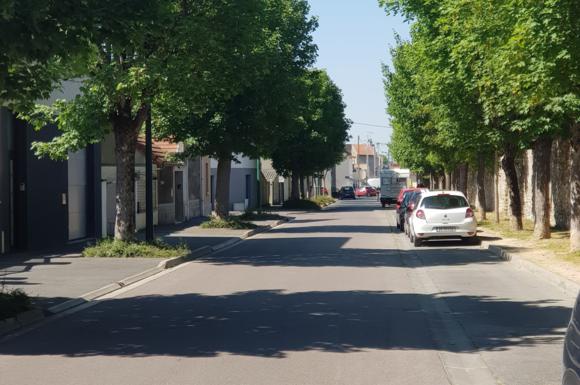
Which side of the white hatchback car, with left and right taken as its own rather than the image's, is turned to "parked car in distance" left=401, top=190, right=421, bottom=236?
front

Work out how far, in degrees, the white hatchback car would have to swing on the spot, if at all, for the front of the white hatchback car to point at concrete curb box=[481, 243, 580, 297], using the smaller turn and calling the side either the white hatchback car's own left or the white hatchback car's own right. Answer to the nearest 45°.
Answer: approximately 180°

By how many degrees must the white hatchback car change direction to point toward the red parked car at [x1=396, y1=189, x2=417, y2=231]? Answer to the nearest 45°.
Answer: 0° — it already faces it

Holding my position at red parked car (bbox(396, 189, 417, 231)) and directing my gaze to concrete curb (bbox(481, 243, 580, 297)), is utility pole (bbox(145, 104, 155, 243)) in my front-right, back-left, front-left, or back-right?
front-right

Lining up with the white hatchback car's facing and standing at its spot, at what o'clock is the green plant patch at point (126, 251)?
The green plant patch is roughly at 8 o'clock from the white hatchback car.

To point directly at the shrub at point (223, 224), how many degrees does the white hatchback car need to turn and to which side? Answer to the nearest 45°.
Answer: approximately 45° to its left

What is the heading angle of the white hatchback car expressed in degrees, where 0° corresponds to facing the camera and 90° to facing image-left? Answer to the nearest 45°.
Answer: approximately 180°

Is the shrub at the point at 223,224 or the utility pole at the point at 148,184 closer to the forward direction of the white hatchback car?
the shrub

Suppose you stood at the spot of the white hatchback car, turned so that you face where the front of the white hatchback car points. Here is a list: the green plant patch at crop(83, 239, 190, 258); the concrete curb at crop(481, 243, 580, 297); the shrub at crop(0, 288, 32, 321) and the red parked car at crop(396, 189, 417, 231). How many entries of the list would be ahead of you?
1

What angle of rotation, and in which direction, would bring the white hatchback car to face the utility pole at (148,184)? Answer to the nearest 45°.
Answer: approximately 135° to its left

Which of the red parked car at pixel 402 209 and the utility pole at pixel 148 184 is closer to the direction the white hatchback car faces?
the red parked car

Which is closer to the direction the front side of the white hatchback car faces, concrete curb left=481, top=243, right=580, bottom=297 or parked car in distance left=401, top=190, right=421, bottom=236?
the parked car in distance
